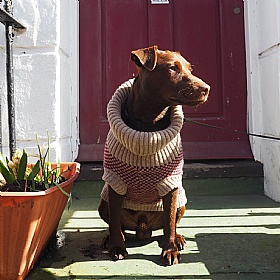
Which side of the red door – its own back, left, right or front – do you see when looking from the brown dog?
front

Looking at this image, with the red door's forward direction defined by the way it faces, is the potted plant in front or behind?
in front

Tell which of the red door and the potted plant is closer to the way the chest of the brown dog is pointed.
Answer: the potted plant

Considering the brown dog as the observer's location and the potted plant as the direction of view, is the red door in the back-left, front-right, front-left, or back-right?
back-right

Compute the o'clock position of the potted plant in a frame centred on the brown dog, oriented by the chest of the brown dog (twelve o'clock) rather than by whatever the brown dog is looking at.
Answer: The potted plant is roughly at 2 o'clock from the brown dog.

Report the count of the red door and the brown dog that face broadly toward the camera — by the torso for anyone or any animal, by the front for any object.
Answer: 2

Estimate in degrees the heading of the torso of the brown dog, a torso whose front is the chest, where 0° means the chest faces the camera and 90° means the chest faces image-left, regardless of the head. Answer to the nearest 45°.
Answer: approximately 0°

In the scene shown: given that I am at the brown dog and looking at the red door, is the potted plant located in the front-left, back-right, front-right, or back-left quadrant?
back-left

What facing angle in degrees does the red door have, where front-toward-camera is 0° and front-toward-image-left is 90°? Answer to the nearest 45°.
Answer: approximately 0°

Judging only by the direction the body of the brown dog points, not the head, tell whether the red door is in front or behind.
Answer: behind
